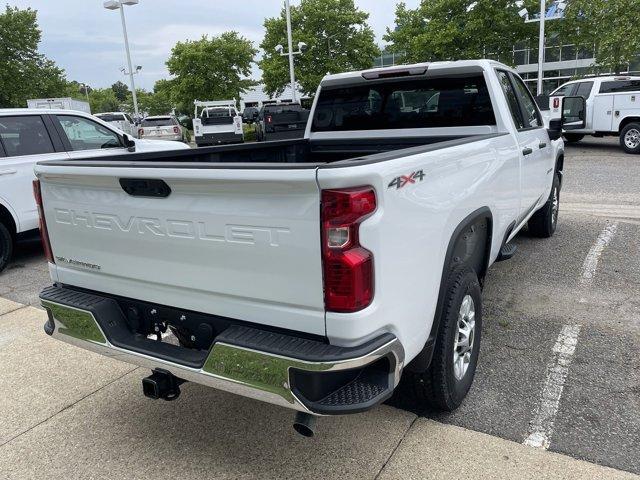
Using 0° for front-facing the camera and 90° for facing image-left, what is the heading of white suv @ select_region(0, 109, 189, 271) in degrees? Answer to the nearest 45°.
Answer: approximately 225°

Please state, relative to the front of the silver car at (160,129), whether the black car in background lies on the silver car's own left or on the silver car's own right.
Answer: on the silver car's own right

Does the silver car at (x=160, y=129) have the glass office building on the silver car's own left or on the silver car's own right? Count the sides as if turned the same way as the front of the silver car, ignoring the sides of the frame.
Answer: on the silver car's own right

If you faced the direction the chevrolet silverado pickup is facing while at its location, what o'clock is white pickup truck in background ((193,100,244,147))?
The white pickup truck in background is roughly at 10 o'clock from the chevrolet silverado pickup.

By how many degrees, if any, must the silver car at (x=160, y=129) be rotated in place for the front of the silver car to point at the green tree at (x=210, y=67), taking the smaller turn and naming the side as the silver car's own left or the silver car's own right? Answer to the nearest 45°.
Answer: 0° — it already faces it

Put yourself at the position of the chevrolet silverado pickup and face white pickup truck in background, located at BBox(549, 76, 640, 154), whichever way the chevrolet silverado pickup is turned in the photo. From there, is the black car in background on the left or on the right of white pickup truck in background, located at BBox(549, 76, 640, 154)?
left

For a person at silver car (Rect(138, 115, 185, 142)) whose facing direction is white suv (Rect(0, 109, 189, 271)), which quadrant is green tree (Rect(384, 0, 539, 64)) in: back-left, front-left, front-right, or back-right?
back-left

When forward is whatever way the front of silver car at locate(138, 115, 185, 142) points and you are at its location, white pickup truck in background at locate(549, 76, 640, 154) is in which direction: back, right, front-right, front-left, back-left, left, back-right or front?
back-right

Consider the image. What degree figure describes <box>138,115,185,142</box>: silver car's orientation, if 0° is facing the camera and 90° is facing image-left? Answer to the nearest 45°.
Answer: approximately 180°

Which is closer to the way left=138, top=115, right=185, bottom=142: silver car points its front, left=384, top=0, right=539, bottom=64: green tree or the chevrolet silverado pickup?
the green tree

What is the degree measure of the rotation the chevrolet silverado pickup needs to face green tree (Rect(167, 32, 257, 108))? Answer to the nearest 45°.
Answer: approximately 45° to its left

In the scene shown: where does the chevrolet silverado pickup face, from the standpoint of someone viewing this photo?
facing away from the viewer and to the right of the viewer
